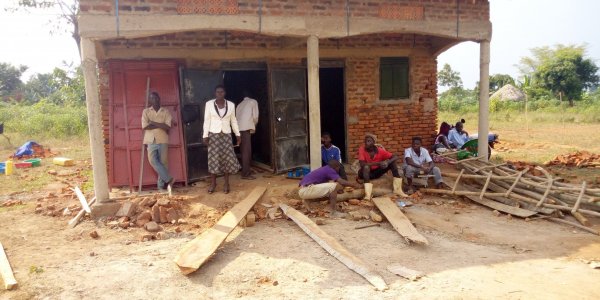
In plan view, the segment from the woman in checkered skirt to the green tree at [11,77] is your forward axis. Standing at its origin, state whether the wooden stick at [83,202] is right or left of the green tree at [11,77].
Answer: left

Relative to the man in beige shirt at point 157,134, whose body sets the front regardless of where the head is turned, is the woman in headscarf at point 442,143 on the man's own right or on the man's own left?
on the man's own left

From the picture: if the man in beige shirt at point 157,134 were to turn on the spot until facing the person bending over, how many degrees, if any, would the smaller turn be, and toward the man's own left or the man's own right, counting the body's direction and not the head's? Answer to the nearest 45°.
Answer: approximately 45° to the man's own left

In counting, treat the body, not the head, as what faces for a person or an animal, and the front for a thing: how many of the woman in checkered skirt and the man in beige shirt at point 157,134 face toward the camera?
2

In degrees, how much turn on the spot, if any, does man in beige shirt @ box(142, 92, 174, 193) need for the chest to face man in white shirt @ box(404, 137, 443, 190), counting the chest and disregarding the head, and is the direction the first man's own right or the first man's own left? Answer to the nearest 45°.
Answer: approximately 90° to the first man's own left

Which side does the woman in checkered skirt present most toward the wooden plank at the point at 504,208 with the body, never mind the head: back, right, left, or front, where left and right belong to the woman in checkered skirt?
left

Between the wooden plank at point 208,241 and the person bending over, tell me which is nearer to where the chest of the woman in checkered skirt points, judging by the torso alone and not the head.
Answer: the wooden plank

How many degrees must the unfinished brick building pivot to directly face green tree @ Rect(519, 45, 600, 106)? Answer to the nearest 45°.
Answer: approximately 135° to its left

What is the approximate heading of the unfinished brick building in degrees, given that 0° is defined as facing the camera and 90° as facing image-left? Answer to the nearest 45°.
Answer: approximately 0°
